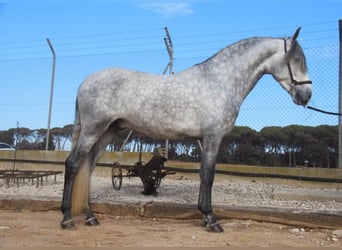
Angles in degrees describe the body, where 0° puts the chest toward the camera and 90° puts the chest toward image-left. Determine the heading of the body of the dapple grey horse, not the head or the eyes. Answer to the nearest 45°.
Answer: approximately 270°
